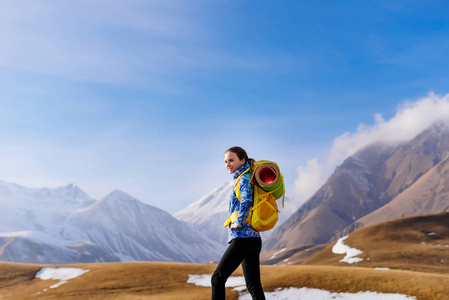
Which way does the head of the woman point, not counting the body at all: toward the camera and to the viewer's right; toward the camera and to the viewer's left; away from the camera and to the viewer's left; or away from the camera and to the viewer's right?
toward the camera and to the viewer's left

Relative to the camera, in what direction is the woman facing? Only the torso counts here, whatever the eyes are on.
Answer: to the viewer's left
